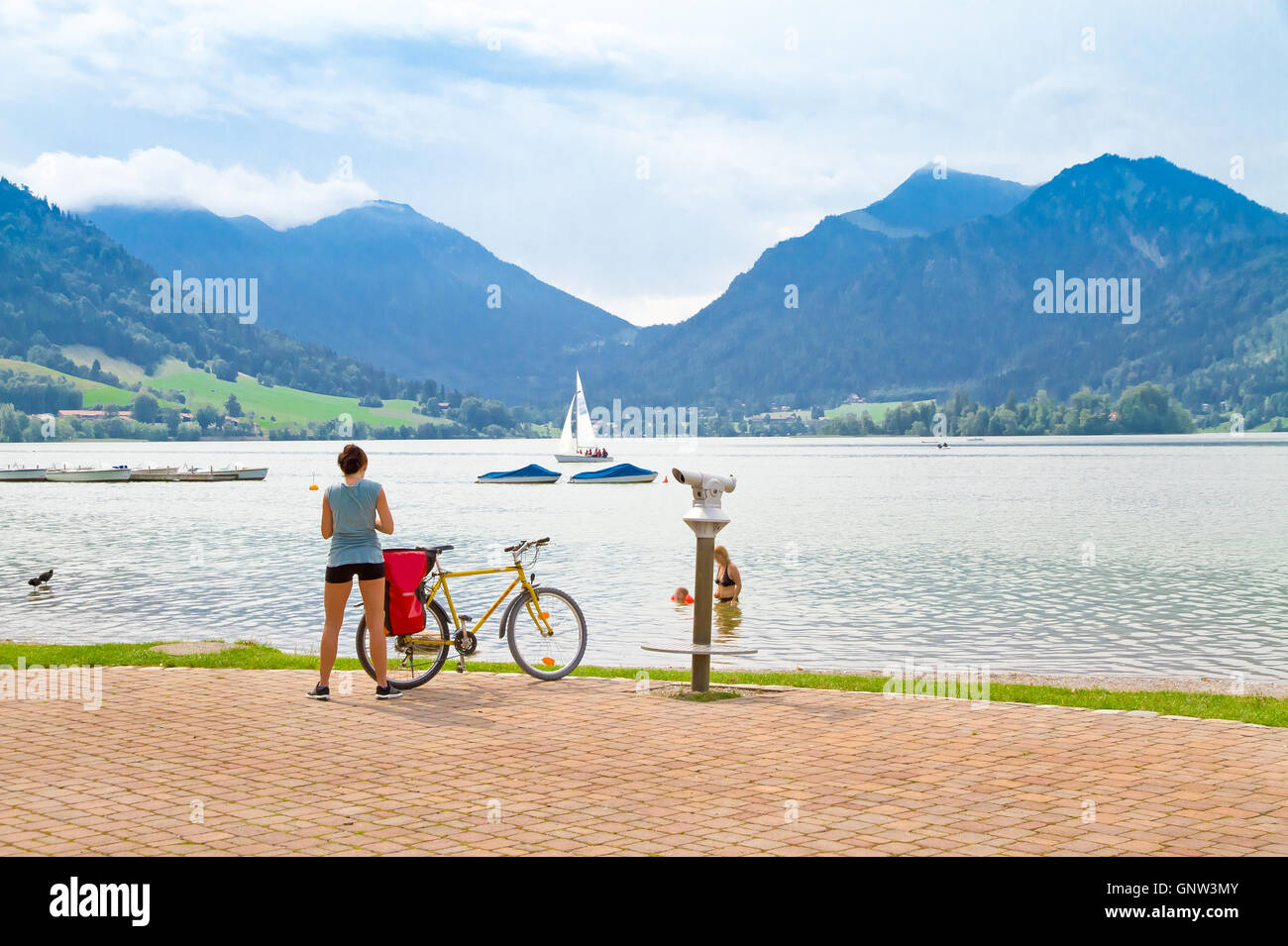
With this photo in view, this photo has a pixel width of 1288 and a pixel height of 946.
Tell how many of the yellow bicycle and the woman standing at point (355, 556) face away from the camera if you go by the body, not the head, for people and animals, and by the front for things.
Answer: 1

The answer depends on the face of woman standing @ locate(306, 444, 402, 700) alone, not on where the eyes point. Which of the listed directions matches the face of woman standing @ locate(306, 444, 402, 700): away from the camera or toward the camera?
away from the camera

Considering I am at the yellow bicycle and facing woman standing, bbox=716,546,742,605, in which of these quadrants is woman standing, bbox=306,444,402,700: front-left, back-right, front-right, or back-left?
back-left

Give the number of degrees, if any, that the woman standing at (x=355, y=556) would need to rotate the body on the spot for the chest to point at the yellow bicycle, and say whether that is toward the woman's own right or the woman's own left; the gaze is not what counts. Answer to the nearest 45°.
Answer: approximately 45° to the woman's own right

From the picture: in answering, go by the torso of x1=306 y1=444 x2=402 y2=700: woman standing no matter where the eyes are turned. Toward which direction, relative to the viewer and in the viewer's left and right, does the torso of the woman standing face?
facing away from the viewer

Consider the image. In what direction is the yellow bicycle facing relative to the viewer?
to the viewer's right

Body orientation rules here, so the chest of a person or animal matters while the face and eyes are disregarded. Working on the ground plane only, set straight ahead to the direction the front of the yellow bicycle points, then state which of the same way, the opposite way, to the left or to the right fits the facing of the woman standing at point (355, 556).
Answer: to the left

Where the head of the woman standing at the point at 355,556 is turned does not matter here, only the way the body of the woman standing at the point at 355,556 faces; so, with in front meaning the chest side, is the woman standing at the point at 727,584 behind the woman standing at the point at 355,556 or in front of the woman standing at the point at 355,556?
in front

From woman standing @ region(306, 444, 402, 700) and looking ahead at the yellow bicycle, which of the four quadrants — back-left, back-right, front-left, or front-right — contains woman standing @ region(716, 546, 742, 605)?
front-left

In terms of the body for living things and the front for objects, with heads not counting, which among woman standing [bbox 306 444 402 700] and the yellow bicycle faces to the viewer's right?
the yellow bicycle

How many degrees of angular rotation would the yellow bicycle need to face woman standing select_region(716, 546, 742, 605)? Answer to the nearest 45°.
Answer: approximately 90° to its left
